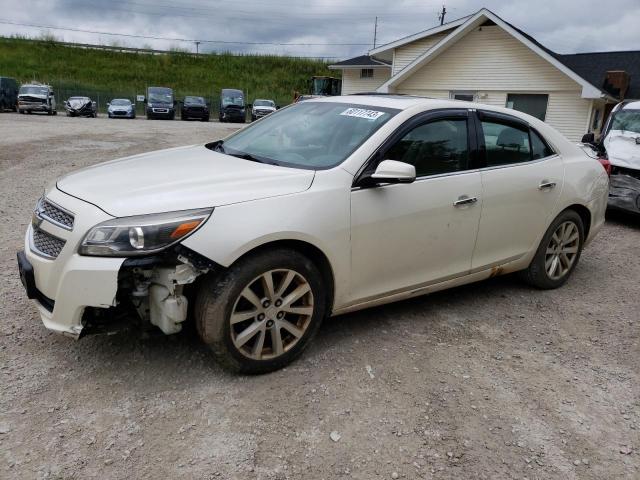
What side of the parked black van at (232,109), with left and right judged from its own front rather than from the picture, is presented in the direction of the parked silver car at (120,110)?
right

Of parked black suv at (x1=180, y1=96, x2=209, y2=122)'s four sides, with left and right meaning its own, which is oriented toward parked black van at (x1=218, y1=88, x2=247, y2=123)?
left

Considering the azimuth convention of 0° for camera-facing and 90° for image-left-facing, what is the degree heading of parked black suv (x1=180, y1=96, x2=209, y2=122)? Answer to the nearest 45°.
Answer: approximately 0°

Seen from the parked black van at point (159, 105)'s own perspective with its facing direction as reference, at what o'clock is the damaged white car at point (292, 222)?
The damaged white car is roughly at 12 o'clock from the parked black van.

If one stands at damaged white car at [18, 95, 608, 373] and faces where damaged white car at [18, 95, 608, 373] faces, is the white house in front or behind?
behind

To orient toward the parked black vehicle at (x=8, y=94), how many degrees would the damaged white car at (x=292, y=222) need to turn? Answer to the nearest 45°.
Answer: approximately 90° to its right

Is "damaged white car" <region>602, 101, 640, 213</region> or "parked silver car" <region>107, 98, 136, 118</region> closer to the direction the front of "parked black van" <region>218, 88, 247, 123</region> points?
the damaged white car

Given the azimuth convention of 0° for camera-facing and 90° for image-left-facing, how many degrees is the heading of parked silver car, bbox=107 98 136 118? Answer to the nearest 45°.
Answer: approximately 0°

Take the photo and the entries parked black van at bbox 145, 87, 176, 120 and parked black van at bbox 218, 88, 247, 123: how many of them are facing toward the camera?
2
